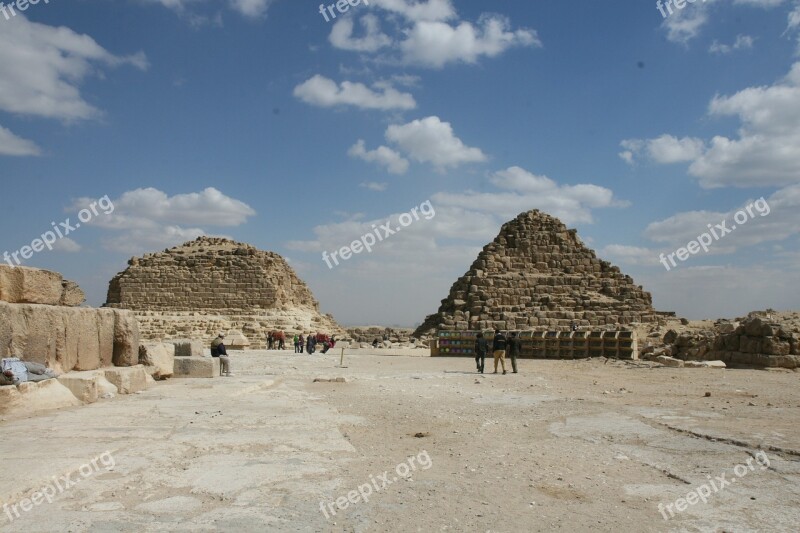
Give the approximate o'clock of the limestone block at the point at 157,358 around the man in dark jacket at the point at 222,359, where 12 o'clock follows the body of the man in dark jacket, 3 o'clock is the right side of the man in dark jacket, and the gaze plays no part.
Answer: The limestone block is roughly at 6 o'clock from the man in dark jacket.

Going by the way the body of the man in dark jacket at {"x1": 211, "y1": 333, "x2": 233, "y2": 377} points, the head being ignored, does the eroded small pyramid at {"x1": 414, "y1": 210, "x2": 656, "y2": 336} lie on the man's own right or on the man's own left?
on the man's own left

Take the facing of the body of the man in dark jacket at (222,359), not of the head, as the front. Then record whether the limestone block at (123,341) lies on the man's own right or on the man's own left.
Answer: on the man's own right

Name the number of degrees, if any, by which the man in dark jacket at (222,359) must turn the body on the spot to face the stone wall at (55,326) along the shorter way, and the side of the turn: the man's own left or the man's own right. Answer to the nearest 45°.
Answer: approximately 135° to the man's own right

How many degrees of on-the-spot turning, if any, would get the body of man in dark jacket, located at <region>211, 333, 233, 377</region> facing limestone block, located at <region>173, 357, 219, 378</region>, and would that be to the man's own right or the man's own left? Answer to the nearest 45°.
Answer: approximately 135° to the man's own right

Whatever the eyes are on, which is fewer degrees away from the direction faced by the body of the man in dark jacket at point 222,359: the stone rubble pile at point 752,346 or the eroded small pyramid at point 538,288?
the stone rubble pile

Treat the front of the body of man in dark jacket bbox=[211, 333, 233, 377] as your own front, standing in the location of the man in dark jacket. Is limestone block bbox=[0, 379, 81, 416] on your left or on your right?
on your right
